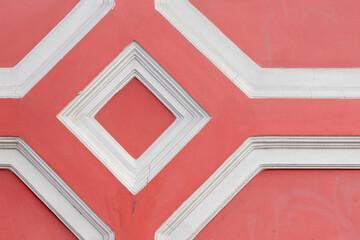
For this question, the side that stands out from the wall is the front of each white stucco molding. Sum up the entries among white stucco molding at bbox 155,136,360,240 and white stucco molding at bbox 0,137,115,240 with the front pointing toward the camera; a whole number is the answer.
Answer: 2

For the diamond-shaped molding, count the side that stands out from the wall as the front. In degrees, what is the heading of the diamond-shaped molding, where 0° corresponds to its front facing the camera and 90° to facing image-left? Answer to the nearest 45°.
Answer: approximately 0°

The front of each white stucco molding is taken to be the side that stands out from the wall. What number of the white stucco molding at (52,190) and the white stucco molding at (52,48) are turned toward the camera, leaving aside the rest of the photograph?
2
